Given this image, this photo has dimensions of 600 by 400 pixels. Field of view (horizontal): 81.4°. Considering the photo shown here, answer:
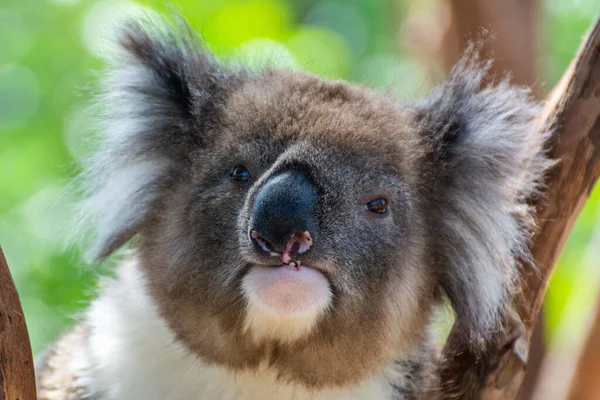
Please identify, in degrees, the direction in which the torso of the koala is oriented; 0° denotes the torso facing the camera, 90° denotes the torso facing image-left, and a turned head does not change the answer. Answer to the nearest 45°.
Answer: approximately 0°
